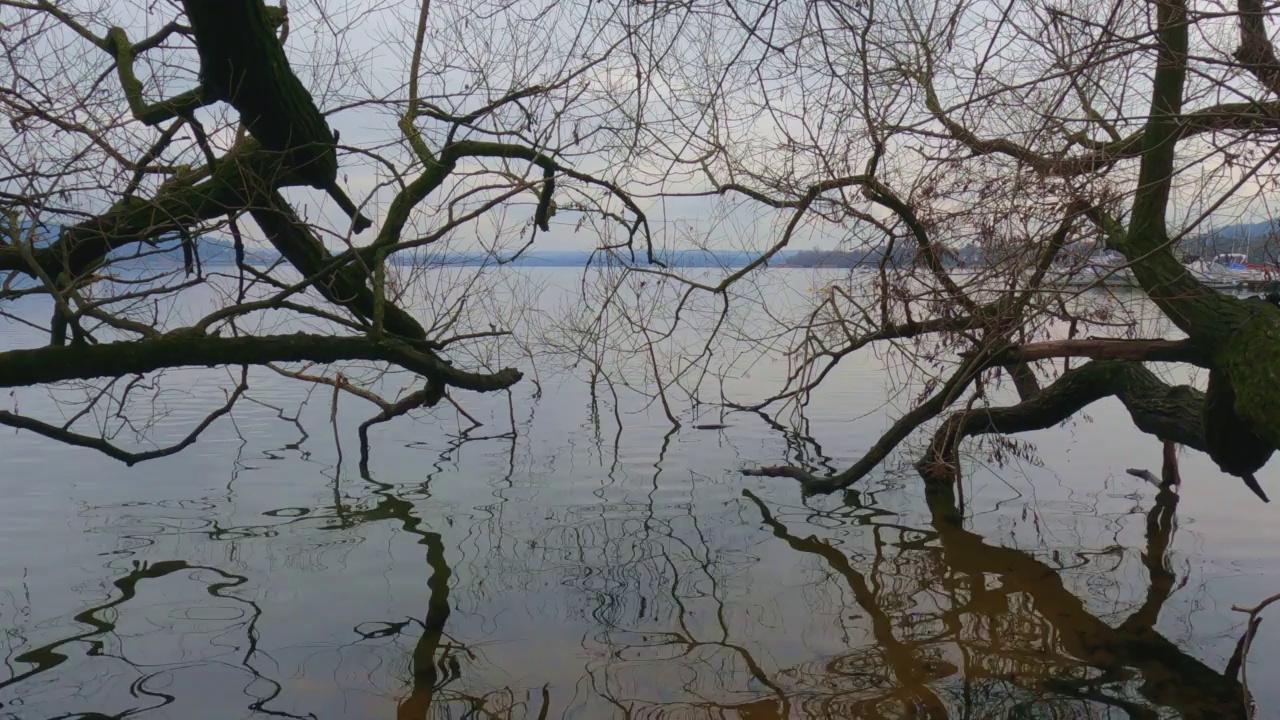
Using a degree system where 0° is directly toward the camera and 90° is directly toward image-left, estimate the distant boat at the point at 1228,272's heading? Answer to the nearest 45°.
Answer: approximately 90°
